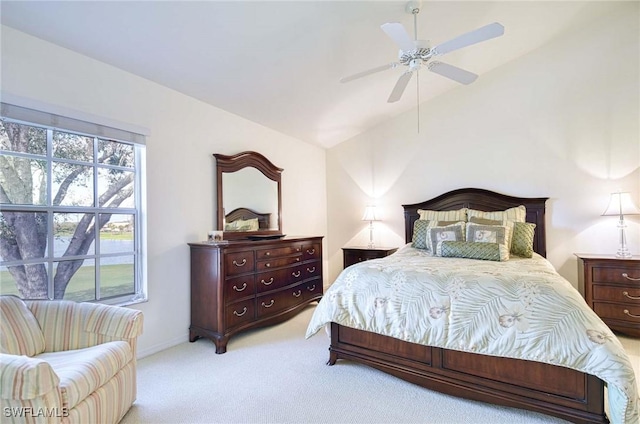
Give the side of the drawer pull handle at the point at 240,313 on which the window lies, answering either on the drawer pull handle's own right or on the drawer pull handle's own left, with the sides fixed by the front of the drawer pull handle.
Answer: on the drawer pull handle's own right

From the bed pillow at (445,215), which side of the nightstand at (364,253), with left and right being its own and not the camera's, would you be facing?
left

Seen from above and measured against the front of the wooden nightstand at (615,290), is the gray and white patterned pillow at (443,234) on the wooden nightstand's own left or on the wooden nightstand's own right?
on the wooden nightstand's own right

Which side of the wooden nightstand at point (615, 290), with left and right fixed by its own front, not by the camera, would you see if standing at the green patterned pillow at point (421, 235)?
right

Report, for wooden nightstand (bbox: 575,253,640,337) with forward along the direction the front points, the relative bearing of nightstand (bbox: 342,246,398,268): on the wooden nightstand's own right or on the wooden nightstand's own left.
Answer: on the wooden nightstand's own right

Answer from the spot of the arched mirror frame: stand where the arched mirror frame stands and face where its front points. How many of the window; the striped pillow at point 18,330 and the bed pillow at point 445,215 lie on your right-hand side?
2

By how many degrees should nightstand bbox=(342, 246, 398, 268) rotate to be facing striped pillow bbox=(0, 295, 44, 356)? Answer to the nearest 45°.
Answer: approximately 45° to its right

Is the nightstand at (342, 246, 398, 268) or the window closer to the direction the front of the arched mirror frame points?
the nightstand

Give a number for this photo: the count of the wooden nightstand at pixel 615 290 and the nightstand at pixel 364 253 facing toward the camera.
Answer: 2

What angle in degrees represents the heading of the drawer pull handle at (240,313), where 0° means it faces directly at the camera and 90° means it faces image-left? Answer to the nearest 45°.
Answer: approximately 315°
